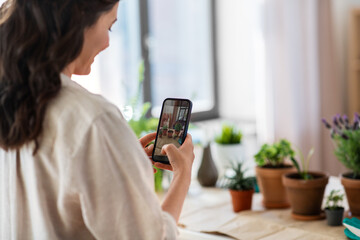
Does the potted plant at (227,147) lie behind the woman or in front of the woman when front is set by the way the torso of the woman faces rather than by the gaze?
in front

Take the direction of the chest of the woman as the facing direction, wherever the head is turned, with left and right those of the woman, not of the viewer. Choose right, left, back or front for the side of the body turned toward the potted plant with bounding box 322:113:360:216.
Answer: front

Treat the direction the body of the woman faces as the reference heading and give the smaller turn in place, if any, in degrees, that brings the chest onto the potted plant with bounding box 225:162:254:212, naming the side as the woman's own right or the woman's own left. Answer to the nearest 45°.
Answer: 0° — they already face it

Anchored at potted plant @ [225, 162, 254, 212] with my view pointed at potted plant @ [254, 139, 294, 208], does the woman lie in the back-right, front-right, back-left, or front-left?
back-right

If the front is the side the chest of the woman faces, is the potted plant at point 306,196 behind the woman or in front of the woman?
in front

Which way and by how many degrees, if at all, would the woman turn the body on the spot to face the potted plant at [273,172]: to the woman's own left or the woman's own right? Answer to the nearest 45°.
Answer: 0° — they already face it

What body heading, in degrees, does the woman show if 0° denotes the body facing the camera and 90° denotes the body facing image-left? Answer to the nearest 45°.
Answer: approximately 225°

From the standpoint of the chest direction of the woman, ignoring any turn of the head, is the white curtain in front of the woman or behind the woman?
in front
